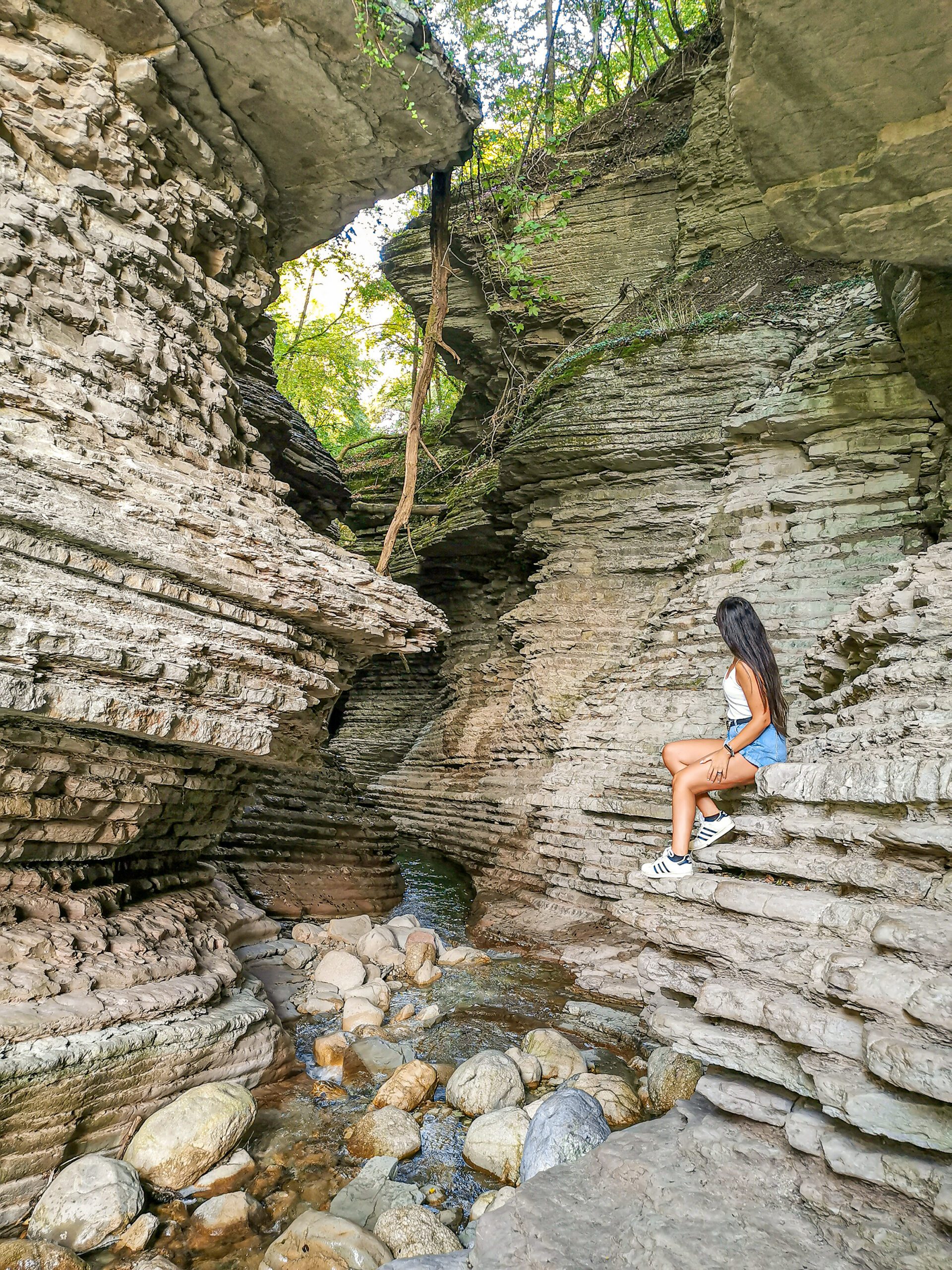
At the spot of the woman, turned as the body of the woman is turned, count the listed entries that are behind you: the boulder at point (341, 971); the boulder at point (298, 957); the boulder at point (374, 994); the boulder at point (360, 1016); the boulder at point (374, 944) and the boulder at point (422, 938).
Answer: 0

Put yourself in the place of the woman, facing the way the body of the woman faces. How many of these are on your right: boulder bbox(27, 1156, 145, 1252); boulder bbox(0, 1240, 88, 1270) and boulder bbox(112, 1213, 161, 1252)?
0

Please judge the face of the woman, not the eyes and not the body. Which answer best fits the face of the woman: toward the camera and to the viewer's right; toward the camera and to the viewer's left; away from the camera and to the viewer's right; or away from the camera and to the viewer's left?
away from the camera and to the viewer's left

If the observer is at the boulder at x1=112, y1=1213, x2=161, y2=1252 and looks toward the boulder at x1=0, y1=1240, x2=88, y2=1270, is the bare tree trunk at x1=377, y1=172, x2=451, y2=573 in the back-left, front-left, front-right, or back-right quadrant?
back-right

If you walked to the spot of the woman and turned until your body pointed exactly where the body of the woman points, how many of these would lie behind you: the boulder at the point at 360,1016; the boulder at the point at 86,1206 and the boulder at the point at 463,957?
0

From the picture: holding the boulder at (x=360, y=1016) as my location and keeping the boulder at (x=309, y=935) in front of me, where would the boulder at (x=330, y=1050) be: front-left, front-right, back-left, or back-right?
back-left

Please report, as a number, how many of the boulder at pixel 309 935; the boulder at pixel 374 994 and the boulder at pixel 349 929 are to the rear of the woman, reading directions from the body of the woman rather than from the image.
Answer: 0

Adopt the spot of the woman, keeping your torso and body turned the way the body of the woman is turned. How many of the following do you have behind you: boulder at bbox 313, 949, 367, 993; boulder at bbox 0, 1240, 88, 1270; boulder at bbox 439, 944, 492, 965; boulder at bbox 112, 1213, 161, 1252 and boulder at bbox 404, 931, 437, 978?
0

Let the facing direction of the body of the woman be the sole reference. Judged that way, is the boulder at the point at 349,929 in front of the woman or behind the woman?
in front

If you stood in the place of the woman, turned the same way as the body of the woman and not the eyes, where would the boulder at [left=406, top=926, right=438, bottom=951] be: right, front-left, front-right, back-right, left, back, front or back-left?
front-right

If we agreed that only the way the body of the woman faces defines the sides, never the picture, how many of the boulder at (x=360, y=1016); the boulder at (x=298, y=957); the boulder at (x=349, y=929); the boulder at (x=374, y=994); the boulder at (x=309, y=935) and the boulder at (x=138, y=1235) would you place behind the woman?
0

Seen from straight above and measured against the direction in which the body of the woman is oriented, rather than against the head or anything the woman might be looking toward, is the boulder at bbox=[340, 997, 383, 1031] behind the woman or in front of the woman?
in front

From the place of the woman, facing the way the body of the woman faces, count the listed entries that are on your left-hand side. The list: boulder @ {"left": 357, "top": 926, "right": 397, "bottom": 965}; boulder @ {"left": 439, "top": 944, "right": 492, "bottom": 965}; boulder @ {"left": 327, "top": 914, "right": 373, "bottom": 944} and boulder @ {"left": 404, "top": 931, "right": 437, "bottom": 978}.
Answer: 0

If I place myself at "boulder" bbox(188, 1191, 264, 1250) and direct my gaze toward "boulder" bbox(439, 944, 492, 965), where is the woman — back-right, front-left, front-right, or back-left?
front-right

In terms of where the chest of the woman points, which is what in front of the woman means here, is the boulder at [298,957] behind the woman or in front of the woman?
in front

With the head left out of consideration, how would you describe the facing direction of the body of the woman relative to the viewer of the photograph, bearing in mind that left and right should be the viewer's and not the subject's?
facing to the left of the viewer

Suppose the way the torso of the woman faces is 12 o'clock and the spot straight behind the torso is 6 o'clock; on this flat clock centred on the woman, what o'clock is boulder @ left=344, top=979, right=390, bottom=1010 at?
The boulder is roughly at 1 o'clock from the woman.
